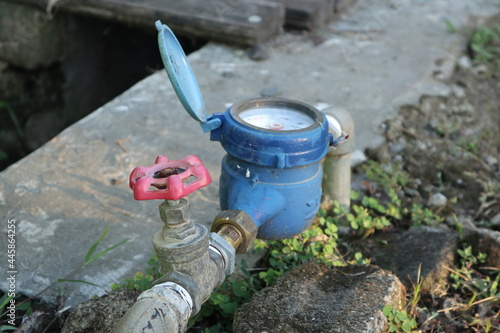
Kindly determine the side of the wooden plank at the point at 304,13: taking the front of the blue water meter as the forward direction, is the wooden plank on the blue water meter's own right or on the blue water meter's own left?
on the blue water meter's own left
